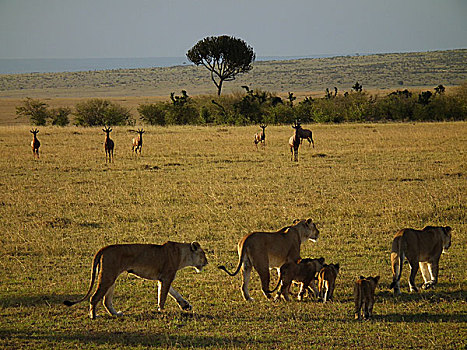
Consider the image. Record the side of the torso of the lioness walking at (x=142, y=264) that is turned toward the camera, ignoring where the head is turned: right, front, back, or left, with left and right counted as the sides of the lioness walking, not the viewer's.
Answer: right

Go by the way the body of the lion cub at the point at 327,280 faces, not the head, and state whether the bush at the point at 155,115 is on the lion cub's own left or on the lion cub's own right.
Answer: on the lion cub's own left

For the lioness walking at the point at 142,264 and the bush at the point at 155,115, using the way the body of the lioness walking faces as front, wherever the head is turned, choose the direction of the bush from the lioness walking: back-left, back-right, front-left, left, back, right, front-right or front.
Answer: left

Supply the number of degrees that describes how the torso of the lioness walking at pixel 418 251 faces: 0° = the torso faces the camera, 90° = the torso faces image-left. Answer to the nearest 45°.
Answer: approximately 225°

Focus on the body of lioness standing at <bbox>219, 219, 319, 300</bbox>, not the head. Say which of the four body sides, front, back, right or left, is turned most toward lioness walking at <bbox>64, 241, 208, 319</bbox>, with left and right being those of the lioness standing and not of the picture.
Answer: back

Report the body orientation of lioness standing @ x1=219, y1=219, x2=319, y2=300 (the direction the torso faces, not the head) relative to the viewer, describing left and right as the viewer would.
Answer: facing away from the viewer and to the right of the viewer

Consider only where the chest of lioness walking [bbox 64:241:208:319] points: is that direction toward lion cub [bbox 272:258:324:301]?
yes

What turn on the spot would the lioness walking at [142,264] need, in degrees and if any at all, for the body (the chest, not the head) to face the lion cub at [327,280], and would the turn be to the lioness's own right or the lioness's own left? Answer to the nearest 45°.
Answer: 0° — it already faces it

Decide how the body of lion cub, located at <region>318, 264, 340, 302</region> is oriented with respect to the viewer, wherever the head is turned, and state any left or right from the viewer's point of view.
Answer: facing away from the viewer and to the right of the viewer
